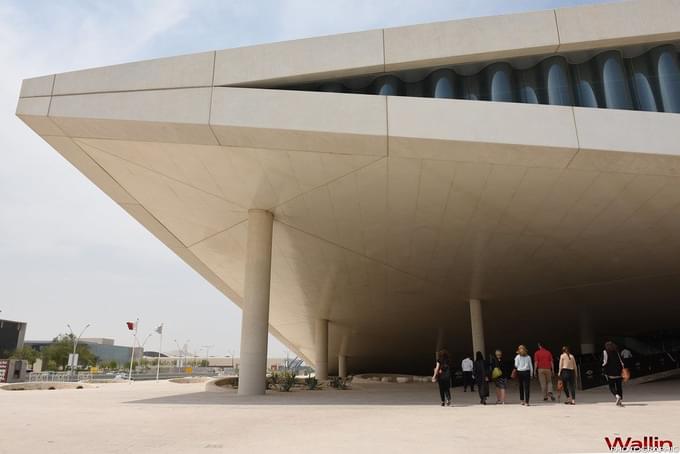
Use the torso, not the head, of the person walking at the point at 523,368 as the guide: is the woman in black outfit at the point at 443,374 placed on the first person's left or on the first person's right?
on the first person's left

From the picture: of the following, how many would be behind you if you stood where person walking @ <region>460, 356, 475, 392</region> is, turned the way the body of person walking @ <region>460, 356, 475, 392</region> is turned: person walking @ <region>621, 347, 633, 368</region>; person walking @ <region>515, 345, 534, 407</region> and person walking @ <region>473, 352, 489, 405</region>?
2

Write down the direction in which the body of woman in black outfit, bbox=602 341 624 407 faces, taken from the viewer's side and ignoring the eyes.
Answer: away from the camera

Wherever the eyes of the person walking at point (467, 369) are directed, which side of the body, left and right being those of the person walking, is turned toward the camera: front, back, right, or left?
back

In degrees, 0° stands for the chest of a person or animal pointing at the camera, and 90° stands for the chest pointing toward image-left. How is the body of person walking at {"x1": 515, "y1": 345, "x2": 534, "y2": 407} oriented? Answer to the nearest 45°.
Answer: approximately 180°

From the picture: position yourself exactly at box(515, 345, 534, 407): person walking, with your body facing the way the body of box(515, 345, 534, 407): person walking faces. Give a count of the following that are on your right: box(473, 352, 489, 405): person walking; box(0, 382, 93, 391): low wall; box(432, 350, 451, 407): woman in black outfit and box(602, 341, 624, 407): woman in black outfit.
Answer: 1

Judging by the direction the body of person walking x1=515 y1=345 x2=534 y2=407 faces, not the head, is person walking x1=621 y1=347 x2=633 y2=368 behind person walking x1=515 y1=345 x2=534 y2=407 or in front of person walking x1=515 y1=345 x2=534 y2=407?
in front
